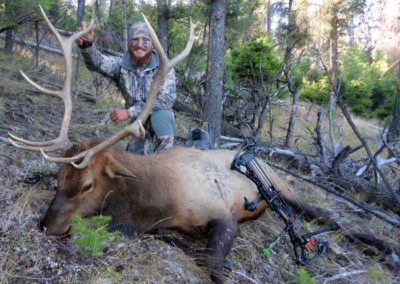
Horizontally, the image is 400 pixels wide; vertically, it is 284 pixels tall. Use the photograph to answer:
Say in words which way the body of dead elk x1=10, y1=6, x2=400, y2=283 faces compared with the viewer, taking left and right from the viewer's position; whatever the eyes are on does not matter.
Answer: facing to the left of the viewer

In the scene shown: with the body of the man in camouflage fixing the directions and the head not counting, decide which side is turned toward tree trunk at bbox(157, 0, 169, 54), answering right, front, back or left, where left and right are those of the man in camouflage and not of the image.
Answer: back

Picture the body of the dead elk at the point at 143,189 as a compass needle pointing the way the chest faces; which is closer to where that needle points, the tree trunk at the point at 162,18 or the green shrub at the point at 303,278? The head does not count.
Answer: the tree trunk

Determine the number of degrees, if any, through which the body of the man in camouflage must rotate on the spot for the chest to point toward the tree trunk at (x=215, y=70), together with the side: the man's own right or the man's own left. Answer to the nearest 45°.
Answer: approximately 135° to the man's own left

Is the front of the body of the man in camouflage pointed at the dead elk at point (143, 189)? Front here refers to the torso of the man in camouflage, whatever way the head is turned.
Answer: yes

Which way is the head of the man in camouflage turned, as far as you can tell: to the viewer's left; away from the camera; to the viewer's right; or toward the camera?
toward the camera

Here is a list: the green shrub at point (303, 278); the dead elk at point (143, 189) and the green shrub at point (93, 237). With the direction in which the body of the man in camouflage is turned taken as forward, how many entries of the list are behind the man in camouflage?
0

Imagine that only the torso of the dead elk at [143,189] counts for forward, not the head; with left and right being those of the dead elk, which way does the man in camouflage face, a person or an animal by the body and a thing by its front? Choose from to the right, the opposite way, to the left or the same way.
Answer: to the left

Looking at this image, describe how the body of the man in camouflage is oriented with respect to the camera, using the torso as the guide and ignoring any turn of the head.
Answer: toward the camera

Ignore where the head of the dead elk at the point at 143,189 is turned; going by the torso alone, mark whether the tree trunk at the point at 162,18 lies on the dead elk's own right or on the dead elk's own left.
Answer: on the dead elk's own right

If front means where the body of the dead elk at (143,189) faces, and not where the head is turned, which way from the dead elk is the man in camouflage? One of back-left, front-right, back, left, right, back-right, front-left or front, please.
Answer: right

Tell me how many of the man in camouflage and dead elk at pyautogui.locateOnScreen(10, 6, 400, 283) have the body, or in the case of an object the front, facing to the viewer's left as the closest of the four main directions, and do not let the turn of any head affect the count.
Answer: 1

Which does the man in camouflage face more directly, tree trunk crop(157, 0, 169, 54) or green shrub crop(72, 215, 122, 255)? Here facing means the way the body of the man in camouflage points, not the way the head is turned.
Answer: the green shrub

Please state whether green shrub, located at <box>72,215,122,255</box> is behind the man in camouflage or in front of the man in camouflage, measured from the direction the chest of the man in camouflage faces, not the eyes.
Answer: in front

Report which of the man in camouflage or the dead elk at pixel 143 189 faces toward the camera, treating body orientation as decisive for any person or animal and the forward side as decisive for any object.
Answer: the man in camouflage

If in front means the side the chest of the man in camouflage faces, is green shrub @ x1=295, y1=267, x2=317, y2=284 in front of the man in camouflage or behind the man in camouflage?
in front
